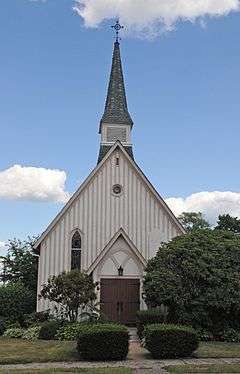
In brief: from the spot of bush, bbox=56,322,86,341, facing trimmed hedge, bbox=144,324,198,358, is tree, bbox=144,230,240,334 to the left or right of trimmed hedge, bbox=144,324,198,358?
left

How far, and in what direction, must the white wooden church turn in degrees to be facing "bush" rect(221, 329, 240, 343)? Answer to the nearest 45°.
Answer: approximately 45° to its left

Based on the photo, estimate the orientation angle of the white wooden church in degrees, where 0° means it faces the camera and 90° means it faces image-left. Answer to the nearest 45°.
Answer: approximately 0°

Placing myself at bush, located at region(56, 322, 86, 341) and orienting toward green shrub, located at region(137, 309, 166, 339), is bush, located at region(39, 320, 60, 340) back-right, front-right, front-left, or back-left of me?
back-left

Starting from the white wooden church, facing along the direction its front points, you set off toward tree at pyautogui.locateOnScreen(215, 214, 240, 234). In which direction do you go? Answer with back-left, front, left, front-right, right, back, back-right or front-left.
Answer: back-left

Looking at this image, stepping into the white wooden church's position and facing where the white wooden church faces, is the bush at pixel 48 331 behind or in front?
in front

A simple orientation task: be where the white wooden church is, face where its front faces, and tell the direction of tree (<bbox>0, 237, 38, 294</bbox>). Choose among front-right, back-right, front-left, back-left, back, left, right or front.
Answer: back-right

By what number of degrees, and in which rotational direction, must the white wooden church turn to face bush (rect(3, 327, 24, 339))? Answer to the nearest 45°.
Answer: approximately 45° to its right

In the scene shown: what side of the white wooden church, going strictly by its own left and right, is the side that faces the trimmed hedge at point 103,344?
front

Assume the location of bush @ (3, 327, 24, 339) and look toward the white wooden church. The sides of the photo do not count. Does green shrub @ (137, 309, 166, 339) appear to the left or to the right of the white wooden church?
right

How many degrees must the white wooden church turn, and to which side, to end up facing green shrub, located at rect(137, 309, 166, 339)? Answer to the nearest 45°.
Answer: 0° — it already faces it
